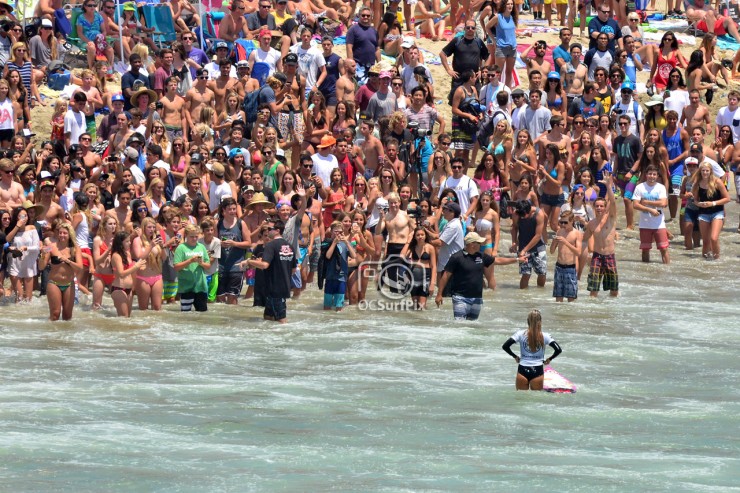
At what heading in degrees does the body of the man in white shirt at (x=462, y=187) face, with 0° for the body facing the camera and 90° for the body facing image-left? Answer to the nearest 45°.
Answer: approximately 0°

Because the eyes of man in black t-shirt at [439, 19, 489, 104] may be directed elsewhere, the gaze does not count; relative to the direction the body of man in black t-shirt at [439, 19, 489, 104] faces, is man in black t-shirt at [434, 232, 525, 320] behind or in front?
in front

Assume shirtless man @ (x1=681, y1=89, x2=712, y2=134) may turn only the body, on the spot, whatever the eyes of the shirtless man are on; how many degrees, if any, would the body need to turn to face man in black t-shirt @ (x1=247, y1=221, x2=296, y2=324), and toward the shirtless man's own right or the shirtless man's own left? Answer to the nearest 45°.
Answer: approximately 45° to the shirtless man's own right

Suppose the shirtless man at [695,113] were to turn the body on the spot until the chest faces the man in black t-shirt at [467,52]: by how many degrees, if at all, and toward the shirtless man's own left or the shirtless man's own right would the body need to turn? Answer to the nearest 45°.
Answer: approximately 90° to the shirtless man's own right

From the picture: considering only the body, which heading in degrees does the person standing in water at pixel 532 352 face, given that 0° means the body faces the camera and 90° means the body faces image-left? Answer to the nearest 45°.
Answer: approximately 180°

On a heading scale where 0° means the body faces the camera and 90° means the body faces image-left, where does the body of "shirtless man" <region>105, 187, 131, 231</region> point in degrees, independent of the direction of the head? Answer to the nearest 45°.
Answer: approximately 0°

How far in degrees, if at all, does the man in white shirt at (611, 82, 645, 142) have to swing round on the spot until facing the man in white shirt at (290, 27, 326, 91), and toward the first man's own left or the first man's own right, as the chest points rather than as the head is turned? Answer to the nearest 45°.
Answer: approximately 90° to the first man's own right

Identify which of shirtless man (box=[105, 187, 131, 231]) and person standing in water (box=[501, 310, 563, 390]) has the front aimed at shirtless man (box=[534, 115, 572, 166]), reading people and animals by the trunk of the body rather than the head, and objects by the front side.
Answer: the person standing in water
